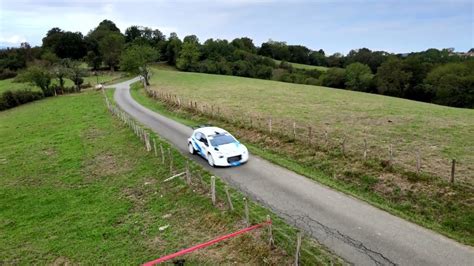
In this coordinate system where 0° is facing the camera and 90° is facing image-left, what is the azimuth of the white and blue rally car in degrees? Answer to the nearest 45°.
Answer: approximately 315°
